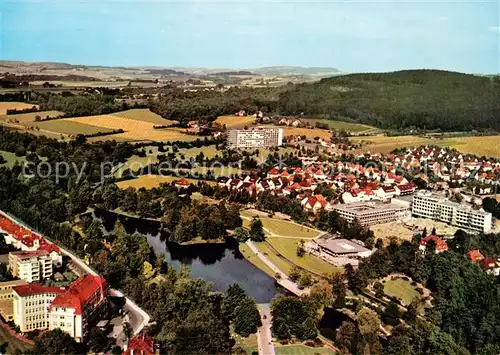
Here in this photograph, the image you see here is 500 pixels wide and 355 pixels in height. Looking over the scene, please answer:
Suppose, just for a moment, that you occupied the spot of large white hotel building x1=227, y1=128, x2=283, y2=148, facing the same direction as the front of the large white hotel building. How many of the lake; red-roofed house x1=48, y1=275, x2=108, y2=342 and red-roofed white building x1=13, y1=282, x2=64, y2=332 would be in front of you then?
3

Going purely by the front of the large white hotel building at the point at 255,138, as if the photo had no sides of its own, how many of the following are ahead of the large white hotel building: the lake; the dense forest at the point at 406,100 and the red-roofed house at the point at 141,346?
2

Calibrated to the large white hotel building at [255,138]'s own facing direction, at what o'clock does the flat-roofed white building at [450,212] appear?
The flat-roofed white building is roughly at 11 o'clock from the large white hotel building.

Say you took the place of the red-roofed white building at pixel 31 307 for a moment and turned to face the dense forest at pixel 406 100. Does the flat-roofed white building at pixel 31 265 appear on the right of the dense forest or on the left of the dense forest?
left

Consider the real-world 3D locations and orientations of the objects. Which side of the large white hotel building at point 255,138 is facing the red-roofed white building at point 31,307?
front

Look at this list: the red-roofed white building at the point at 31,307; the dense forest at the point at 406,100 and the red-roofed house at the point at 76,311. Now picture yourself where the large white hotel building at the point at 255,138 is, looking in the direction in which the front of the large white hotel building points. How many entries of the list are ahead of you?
2

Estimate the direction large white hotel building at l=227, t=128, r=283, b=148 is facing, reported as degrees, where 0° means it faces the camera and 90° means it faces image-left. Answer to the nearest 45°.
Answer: approximately 0°

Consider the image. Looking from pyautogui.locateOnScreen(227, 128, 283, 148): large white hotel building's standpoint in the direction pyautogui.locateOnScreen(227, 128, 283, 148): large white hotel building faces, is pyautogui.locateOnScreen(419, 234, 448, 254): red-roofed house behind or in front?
in front

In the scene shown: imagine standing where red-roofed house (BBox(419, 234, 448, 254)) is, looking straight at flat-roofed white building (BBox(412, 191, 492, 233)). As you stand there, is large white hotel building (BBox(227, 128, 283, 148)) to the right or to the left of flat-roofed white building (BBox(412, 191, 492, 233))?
left

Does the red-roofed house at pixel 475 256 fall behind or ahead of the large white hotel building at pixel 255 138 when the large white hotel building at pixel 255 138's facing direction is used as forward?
ahead

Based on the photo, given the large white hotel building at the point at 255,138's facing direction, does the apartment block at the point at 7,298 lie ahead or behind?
ahead

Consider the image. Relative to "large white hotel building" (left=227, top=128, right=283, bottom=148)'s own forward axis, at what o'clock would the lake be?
The lake is roughly at 12 o'clock from the large white hotel building.

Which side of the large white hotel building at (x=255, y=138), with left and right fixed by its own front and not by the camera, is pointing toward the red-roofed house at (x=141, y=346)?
front
